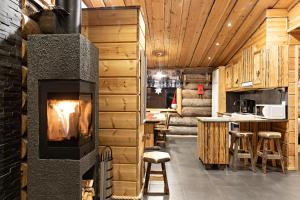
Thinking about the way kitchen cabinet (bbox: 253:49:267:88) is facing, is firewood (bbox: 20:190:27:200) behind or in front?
in front

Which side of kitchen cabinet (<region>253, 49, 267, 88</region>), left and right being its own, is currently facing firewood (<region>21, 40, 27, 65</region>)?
front

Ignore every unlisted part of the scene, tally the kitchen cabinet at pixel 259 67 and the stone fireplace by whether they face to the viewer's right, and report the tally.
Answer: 0

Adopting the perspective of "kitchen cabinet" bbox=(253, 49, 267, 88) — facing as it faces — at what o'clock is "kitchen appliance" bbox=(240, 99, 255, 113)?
The kitchen appliance is roughly at 4 o'clock from the kitchen cabinet.

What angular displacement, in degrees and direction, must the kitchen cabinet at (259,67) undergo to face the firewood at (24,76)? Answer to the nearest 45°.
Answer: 0° — it already faces it

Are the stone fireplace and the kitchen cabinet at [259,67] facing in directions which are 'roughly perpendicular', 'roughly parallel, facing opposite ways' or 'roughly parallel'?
roughly perpendicular

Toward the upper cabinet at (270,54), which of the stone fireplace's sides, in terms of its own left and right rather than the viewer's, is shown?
left

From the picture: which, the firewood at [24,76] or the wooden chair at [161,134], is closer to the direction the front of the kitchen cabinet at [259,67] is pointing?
the firewood

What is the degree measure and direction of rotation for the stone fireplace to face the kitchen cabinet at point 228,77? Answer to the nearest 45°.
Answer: approximately 135° to its left

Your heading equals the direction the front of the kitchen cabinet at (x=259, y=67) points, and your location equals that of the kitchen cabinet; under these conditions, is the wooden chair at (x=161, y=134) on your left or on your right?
on your right

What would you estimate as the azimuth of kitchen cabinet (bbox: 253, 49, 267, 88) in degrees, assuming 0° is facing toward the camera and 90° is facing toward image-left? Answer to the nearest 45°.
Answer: approximately 45°

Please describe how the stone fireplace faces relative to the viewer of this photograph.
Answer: facing the viewer
